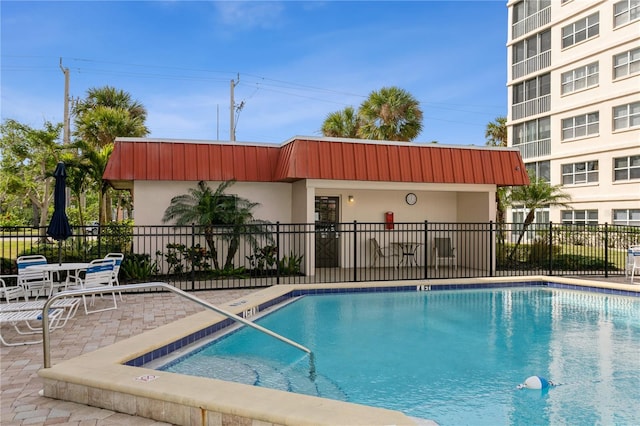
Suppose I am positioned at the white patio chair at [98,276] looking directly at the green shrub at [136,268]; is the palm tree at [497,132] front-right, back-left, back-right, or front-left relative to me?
front-right

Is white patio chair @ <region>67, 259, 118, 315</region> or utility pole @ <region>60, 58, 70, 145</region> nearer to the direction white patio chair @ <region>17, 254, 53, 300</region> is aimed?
the white patio chair

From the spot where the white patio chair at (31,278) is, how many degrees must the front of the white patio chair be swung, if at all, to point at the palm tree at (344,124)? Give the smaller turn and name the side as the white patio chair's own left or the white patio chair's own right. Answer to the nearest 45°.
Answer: approximately 90° to the white patio chair's own left

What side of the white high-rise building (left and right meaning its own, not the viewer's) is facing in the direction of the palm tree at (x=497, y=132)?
right

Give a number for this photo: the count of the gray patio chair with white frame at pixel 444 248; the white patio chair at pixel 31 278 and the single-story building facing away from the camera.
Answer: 0

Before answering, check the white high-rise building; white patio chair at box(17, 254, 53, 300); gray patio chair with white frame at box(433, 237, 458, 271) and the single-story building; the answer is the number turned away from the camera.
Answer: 0

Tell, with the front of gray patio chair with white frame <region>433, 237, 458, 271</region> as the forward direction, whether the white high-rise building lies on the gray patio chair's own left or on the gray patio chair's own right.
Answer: on the gray patio chair's own left

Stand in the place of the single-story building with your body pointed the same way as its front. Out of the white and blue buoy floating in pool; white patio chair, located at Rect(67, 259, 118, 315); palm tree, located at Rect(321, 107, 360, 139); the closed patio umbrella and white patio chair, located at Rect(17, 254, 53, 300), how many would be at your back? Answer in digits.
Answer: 1

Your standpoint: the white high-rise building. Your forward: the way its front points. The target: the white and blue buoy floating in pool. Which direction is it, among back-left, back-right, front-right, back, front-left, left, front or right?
front-left

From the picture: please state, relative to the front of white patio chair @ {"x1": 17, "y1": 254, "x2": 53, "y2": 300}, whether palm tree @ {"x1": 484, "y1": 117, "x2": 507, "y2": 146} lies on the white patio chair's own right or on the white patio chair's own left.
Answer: on the white patio chair's own left

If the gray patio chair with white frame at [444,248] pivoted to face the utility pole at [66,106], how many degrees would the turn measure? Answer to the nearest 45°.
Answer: approximately 135° to its right

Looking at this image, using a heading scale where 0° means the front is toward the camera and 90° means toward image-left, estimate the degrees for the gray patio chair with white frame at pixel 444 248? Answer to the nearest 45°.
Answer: approximately 315°

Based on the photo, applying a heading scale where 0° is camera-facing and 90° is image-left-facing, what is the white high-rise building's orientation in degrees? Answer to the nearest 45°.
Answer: approximately 45°

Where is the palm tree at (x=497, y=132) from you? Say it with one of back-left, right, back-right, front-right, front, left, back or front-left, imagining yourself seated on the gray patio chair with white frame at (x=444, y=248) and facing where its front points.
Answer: back-left

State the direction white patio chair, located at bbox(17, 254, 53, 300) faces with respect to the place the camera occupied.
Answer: facing the viewer and to the right of the viewer

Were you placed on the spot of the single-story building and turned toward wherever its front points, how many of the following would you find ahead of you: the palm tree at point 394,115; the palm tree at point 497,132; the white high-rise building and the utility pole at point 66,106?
0

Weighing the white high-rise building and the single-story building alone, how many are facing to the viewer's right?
0

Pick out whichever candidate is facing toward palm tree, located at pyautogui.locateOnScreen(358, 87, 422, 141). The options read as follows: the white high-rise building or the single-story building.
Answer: the white high-rise building
